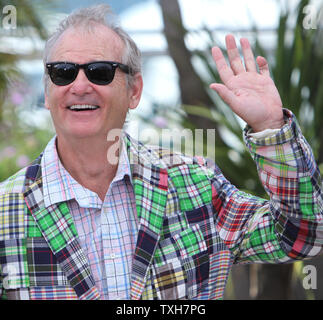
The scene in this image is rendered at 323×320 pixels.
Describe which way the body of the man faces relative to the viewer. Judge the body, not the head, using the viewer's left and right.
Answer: facing the viewer

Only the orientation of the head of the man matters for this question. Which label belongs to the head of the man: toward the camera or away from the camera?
toward the camera
